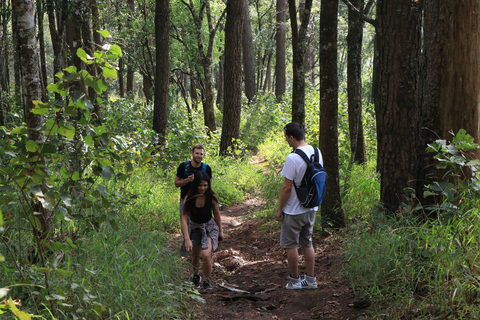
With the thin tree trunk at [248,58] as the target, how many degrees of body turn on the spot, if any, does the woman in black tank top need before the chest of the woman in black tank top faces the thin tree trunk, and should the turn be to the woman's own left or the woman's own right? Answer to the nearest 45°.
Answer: approximately 180°

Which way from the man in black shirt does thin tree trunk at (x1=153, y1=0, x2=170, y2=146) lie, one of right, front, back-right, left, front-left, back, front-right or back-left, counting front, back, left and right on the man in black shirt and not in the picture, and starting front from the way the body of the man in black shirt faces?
back

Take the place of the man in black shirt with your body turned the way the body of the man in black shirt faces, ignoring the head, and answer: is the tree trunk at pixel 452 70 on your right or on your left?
on your left

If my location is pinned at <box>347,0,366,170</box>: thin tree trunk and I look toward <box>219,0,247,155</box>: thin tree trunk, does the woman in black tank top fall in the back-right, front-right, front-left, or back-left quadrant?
back-left

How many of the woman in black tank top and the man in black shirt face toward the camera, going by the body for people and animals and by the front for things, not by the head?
2

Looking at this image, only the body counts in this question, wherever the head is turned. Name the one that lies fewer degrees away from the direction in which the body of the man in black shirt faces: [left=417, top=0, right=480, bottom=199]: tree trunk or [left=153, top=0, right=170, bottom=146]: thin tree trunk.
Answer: the tree trunk

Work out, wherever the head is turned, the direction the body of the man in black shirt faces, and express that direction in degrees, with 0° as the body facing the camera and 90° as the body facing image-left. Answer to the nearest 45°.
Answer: approximately 0°

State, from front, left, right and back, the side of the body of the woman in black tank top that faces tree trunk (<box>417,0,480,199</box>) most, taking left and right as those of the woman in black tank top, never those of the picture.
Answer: left

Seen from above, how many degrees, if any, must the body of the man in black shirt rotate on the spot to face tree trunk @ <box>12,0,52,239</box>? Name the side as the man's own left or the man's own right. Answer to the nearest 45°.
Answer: approximately 45° to the man's own right
